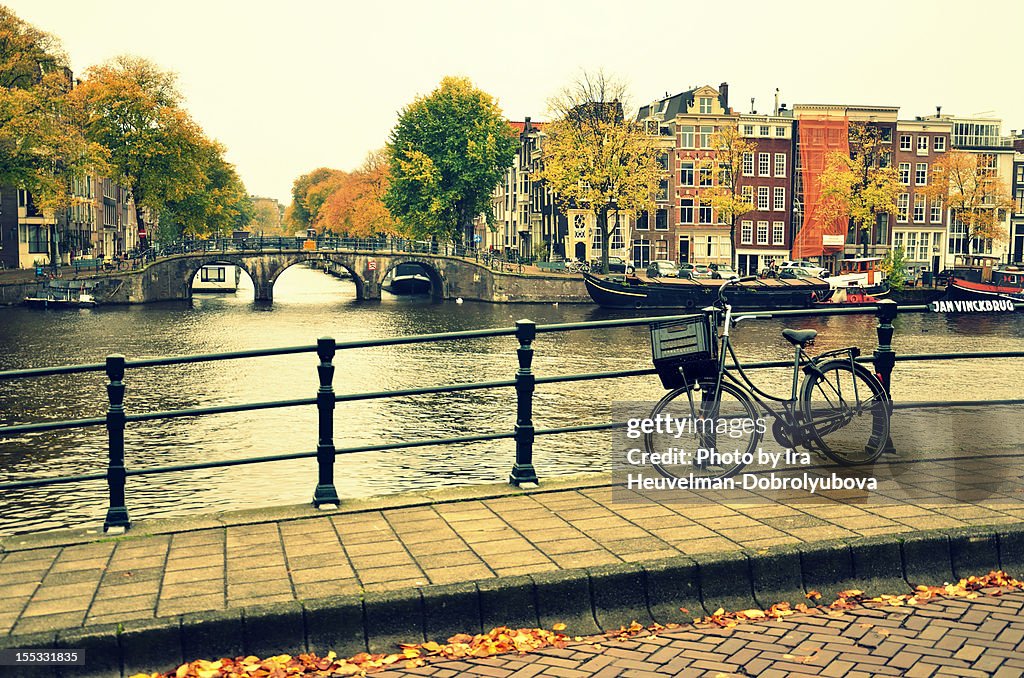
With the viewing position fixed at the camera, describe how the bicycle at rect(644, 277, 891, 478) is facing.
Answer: facing the viewer and to the left of the viewer
